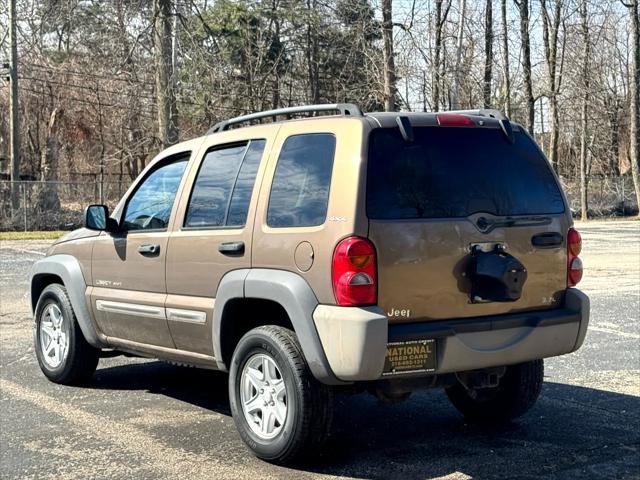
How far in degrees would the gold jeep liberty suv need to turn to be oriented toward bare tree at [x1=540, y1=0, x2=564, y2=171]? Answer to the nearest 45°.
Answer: approximately 45° to its right

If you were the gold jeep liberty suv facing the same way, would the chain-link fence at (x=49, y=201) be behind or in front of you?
in front

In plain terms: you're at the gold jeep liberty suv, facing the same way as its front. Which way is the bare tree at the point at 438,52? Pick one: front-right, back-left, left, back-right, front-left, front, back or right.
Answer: front-right

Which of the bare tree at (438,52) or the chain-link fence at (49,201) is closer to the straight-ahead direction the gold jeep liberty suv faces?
the chain-link fence

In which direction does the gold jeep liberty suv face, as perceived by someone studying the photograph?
facing away from the viewer and to the left of the viewer

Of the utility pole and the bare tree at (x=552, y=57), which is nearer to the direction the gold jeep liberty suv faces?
the utility pole
